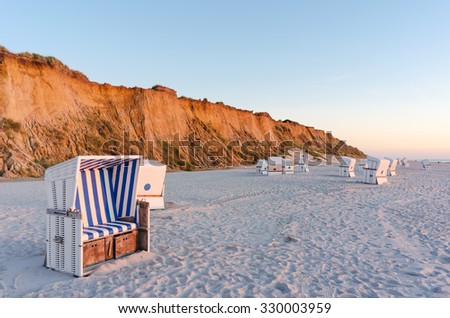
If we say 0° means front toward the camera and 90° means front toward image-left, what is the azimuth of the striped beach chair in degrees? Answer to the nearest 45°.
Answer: approximately 315°

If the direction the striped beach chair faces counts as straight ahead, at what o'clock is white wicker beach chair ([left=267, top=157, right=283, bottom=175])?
The white wicker beach chair is roughly at 9 o'clock from the striped beach chair.

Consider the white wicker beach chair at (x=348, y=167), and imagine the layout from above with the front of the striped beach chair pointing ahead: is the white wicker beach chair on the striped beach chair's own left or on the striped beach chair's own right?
on the striped beach chair's own left

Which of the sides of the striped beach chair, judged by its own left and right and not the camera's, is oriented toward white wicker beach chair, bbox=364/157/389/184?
left

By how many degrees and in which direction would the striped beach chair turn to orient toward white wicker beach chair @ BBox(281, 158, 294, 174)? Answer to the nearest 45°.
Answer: approximately 90° to its left

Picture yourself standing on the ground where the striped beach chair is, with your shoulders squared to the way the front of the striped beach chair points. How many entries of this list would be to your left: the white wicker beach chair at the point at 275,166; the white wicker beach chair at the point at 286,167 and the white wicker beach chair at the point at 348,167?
3
